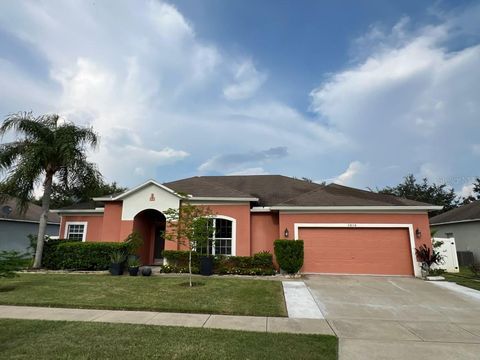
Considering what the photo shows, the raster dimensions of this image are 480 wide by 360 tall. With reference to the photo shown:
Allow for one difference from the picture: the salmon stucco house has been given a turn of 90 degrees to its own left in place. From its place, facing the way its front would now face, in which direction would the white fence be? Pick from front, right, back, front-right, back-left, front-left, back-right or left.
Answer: front

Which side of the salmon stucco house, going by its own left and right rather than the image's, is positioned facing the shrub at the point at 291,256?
front

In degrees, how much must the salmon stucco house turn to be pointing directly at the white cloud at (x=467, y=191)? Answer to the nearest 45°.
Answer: approximately 135° to its left

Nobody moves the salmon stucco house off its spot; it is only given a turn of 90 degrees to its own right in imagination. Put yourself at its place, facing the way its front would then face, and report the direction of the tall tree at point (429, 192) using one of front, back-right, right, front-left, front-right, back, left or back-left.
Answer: back-right

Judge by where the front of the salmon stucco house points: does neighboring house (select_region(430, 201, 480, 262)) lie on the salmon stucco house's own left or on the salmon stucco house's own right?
on the salmon stucco house's own left

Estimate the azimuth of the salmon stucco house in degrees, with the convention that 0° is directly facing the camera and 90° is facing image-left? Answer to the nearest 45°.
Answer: approximately 0°

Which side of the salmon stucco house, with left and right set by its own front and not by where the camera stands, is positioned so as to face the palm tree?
right

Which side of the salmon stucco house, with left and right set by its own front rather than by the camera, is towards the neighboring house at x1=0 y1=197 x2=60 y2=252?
right

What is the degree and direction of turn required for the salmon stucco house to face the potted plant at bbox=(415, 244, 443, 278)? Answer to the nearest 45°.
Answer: approximately 90° to its left
